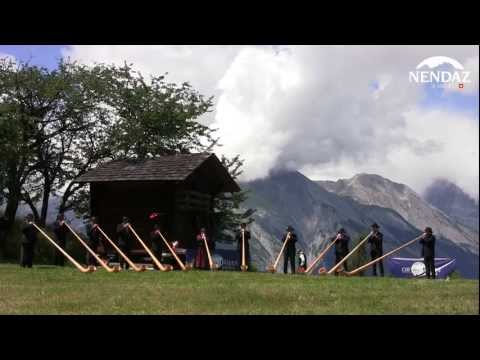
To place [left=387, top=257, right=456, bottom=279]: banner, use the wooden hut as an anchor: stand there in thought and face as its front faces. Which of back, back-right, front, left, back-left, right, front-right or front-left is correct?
front-left

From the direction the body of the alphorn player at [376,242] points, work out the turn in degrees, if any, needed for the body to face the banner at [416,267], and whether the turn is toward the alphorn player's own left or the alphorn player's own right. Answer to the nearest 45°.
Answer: approximately 135° to the alphorn player's own right

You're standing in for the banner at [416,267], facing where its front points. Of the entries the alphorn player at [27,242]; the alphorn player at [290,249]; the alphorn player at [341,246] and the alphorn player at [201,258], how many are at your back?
0

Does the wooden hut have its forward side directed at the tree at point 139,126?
no

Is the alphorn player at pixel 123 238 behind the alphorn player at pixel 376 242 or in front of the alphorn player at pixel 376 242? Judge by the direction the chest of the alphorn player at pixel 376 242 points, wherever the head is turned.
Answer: in front

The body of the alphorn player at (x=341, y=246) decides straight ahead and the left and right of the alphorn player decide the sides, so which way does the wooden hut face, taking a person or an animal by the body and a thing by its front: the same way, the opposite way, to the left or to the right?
to the left

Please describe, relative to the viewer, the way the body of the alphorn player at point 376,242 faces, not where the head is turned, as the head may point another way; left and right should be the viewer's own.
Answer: facing the viewer and to the left of the viewer

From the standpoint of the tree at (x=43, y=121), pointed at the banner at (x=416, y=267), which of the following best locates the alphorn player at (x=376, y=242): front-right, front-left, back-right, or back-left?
front-right

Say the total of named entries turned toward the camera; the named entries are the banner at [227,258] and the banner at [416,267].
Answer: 2

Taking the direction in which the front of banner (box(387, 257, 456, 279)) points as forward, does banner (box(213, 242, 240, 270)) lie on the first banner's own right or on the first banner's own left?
on the first banner's own right

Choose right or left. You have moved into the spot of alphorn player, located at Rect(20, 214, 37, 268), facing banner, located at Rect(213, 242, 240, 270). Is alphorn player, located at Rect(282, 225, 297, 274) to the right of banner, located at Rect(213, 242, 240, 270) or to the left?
right

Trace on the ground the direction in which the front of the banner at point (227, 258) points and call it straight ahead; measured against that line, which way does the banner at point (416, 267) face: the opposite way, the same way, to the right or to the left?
the same way

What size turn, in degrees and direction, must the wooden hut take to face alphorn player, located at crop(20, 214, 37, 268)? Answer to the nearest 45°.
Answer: approximately 90° to its right

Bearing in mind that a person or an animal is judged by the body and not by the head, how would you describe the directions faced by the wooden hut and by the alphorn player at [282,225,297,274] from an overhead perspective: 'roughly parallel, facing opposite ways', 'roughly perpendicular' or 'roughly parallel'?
roughly perpendicular
